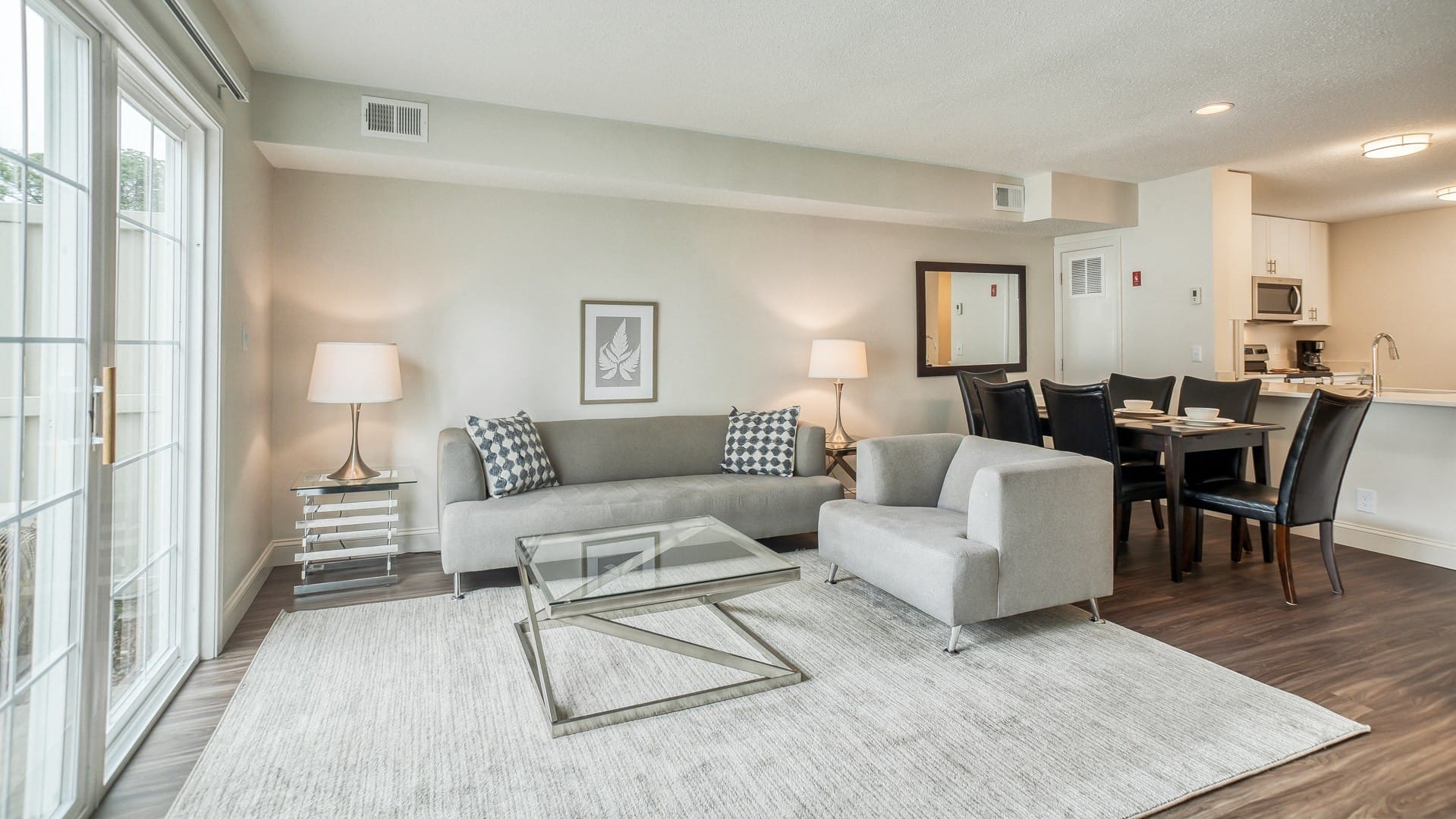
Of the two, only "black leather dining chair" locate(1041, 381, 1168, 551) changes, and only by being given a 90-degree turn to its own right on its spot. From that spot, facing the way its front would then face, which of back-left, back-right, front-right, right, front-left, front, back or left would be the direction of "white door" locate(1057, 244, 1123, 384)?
back-left

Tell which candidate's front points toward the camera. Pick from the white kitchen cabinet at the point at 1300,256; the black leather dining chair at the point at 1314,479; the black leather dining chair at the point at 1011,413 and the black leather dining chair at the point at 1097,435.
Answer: the white kitchen cabinet

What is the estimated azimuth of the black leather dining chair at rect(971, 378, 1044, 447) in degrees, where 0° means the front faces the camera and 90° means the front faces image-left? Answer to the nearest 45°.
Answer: approximately 225°

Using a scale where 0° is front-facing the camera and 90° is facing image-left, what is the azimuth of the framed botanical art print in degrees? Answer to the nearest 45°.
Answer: approximately 0°

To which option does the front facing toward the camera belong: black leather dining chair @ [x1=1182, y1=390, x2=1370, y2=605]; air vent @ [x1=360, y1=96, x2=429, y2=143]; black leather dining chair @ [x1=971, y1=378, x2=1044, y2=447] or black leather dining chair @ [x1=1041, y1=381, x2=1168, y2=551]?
the air vent

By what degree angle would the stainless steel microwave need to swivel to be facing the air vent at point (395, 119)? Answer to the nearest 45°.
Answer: approximately 90° to its right

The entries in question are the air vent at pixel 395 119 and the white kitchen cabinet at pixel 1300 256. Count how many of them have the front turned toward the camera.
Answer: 2

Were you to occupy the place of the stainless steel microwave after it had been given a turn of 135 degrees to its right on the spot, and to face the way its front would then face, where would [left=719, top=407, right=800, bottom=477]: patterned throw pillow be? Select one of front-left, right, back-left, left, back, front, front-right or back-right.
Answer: front-left

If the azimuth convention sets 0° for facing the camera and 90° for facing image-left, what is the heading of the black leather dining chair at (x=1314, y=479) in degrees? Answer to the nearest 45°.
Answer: approximately 135°

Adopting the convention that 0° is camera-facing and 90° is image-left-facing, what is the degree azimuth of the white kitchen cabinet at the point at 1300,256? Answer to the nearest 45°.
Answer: approximately 0°

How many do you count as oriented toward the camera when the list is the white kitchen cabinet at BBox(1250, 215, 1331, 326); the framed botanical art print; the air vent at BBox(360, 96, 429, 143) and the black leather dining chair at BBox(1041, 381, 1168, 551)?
3

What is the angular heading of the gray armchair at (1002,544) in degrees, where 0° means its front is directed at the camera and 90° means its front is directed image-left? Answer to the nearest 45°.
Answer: approximately 45°

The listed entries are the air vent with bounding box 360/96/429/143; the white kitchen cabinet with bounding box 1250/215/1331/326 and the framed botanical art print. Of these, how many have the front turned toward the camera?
3

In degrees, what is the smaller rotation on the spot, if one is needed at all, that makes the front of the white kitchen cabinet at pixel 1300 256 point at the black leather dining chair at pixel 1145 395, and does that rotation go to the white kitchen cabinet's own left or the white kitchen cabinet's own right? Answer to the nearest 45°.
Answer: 0° — it already faces it

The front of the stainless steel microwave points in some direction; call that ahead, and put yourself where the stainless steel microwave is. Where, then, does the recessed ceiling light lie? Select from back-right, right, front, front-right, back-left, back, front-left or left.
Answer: front-right
